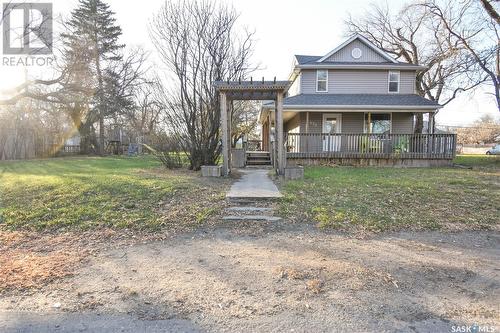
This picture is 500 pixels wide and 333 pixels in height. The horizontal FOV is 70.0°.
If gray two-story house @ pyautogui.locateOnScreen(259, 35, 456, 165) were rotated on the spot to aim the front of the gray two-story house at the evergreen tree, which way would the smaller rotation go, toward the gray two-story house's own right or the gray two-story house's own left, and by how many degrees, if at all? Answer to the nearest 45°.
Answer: approximately 90° to the gray two-story house's own right

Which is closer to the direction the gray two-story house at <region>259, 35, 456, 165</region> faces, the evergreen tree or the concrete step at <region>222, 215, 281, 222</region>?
the concrete step

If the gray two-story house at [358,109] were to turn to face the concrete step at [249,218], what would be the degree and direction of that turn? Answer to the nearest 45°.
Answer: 0° — it already faces it

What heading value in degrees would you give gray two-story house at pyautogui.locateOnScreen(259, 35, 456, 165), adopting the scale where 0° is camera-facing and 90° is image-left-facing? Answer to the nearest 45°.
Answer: approximately 0°
